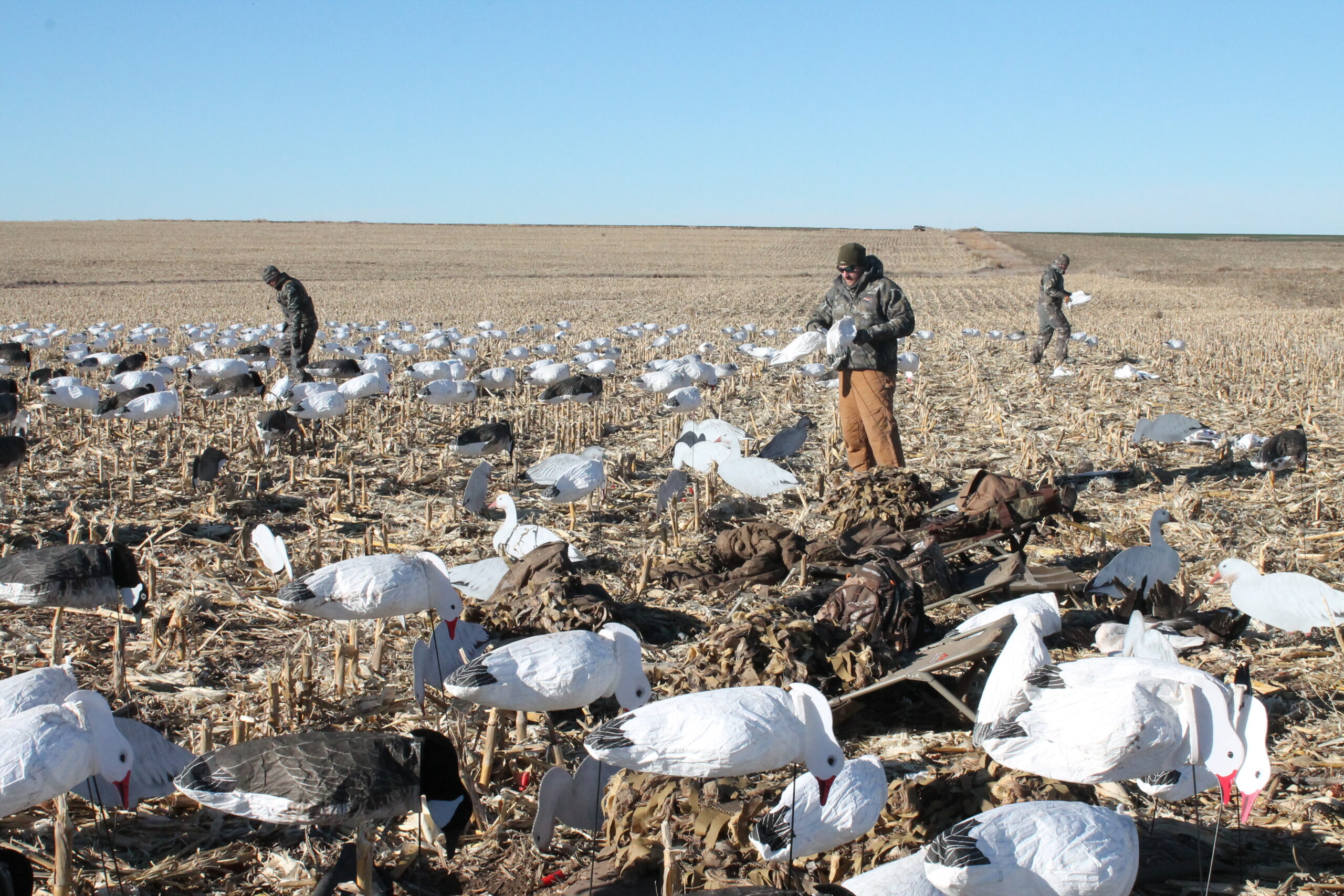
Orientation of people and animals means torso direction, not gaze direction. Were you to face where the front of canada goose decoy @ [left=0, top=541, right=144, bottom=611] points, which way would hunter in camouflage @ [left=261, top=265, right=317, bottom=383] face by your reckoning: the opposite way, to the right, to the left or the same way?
the opposite way

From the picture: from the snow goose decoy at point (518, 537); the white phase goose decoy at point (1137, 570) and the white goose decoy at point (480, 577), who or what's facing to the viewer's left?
the snow goose decoy

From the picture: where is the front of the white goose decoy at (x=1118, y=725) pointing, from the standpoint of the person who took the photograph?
facing to the right of the viewer

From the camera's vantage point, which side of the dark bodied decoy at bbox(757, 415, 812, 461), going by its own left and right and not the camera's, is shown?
right

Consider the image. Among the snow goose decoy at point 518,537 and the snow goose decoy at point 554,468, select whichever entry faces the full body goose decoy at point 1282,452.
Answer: the snow goose decoy at point 554,468

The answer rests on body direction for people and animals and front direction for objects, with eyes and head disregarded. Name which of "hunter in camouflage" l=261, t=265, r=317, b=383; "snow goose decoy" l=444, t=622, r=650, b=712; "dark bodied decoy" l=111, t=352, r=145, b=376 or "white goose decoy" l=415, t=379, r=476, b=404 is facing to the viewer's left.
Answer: the hunter in camouflage

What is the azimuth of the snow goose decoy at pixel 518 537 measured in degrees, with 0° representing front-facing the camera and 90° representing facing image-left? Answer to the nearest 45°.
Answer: approximately 90°

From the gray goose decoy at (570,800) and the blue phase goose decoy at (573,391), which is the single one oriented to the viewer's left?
the gray goose decoy

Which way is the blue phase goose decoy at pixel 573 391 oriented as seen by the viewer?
to the viewer's right
